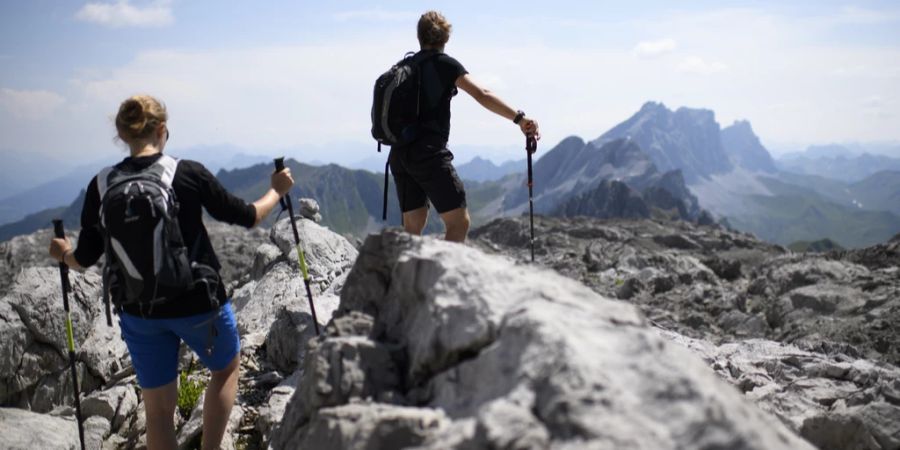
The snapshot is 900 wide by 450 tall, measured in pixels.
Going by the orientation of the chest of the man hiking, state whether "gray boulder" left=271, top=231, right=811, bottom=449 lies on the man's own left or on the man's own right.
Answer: on the man's own right

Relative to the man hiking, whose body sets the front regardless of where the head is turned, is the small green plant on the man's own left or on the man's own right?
on the man's own left

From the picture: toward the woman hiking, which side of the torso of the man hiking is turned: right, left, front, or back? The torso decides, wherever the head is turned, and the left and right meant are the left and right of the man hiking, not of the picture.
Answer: back

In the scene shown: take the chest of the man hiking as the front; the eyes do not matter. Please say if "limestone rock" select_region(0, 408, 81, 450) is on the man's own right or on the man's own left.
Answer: on the man's own left

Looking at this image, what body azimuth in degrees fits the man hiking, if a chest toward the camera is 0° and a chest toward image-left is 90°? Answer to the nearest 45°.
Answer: approximately 225°

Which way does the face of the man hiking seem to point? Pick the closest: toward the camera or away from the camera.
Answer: away from the camera

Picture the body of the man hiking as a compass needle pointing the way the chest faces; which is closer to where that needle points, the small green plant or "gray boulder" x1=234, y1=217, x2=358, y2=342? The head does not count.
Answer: the gray boulder
